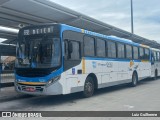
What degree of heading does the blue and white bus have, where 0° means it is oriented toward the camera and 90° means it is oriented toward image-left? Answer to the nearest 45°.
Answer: approximately 45°
